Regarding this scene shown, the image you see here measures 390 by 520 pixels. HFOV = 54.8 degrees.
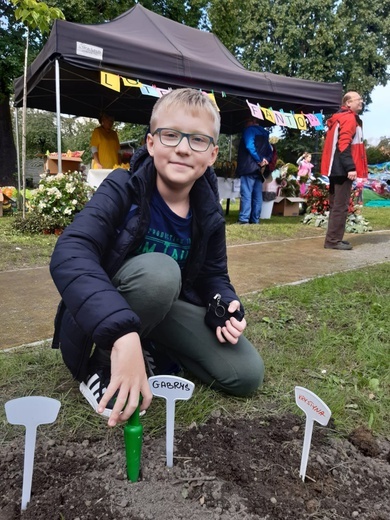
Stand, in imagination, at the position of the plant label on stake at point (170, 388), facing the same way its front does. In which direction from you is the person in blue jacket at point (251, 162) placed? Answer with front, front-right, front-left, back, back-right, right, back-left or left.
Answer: back

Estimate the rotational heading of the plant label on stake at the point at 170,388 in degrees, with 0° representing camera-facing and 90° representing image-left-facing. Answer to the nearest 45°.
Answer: approximately 0°

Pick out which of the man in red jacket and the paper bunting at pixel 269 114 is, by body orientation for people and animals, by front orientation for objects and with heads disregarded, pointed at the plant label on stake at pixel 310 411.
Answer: the paper bunting

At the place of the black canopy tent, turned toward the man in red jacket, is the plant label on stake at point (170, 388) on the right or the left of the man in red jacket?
right

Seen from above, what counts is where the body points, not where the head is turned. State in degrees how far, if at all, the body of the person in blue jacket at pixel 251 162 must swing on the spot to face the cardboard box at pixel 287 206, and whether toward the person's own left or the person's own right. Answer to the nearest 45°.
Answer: approximately 45° to the person's own right

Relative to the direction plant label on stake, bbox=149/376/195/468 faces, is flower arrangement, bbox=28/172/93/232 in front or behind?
behind

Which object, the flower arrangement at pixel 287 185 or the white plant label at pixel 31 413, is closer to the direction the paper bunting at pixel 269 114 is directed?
the white plant label

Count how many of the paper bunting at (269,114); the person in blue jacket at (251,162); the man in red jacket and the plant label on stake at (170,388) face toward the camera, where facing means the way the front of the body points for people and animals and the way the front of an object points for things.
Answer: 2
